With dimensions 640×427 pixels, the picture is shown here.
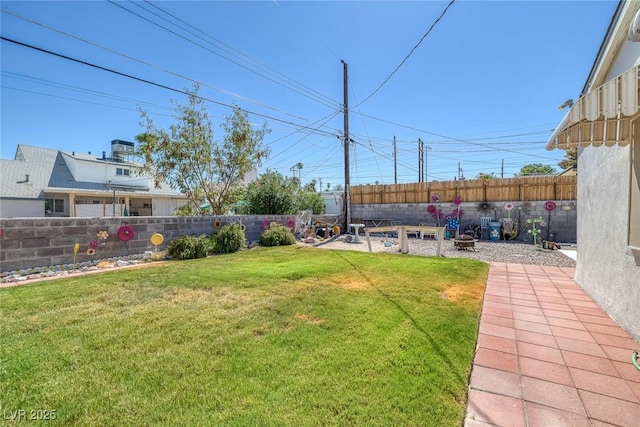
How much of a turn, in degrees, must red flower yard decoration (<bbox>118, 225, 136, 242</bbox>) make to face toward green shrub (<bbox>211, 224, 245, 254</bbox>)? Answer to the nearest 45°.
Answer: approximately 90° to its left

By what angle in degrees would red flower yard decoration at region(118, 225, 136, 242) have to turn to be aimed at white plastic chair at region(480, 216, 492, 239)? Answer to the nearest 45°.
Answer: approximately 90° to its left

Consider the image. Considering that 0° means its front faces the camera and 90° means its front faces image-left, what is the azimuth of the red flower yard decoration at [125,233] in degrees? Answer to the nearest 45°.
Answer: approximately 0°

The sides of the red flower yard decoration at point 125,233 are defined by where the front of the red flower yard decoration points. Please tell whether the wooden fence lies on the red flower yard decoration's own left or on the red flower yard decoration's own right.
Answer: on the red flower yard decoration's own left

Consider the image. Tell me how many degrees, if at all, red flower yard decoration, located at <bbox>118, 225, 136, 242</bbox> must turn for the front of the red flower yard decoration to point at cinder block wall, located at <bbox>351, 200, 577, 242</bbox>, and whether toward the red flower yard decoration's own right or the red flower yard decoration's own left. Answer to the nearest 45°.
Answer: approximately 90° to the red flower yard decoration's own left

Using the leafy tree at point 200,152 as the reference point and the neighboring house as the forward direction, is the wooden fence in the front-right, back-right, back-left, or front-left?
back-right

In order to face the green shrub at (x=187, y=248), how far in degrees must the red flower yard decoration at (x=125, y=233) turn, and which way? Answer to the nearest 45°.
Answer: approximately 90° to its left

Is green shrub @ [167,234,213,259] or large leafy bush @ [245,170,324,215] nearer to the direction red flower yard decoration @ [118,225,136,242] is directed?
the green shrub

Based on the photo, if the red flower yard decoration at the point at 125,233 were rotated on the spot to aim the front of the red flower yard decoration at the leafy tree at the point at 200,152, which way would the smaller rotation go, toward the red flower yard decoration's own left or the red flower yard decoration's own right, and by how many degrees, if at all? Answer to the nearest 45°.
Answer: approximately 135° to the red flower yard decoration's own left

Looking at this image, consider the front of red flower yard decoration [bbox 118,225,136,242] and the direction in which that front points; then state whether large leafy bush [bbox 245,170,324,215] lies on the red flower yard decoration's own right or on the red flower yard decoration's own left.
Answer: on the red flower yard decoration's own left
